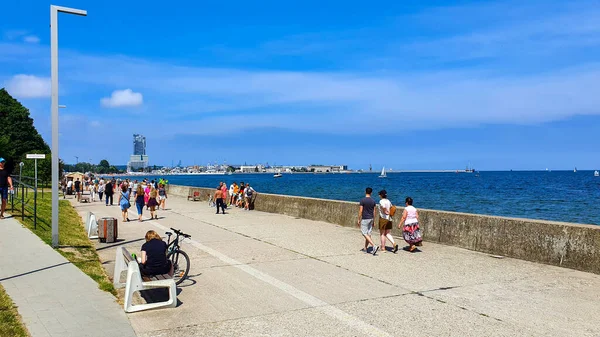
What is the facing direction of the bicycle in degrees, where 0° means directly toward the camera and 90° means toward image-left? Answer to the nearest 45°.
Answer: approximately 315°

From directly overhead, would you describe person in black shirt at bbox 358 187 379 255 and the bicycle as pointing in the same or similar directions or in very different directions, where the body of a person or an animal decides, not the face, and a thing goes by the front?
very different directions
